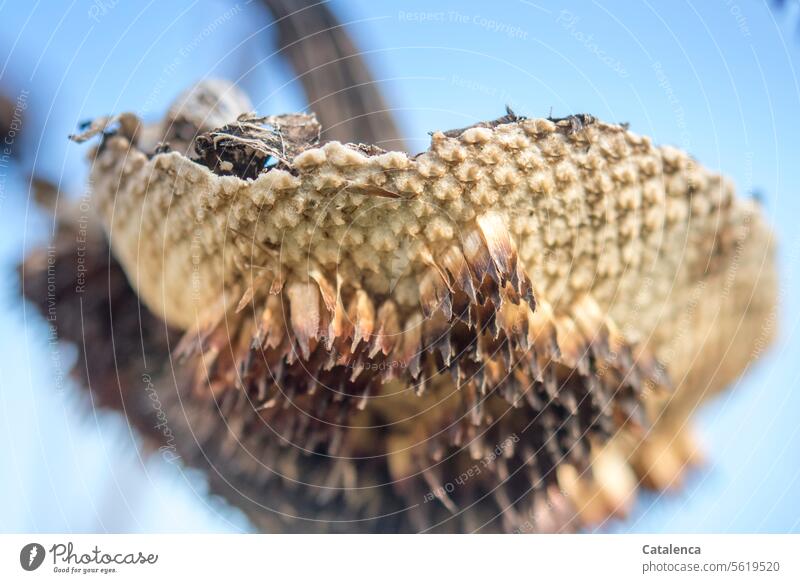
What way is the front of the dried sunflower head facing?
toward the camera
